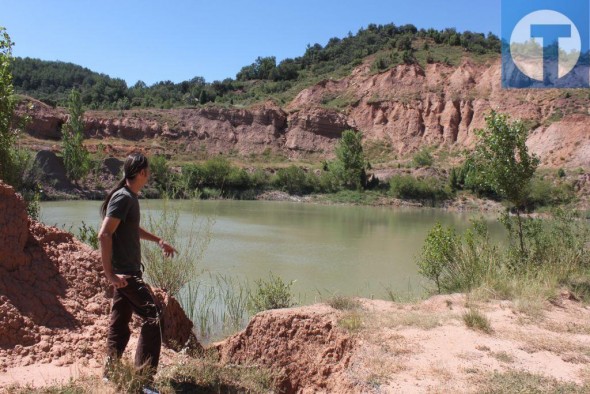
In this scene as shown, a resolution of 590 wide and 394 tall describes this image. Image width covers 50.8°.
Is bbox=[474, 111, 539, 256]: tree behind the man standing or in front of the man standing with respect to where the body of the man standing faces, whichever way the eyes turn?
in front

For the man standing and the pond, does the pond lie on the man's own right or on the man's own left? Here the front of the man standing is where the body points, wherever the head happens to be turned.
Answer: on the man's own left

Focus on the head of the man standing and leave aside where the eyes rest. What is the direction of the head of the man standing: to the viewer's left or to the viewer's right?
to the viewer's right

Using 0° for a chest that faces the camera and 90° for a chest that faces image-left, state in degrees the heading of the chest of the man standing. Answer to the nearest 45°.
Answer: approximately 270°

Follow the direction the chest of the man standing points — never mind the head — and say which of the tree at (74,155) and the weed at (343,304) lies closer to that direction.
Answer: the weed

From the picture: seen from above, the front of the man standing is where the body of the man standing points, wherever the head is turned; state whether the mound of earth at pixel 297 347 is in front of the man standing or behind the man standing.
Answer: in front

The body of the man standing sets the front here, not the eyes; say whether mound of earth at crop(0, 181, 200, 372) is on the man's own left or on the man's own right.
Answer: on the man's own left

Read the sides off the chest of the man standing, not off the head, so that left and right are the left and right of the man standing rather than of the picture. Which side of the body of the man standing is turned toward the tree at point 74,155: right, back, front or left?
left

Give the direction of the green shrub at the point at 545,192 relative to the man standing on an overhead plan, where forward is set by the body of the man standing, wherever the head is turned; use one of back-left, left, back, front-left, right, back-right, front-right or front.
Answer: front-left
